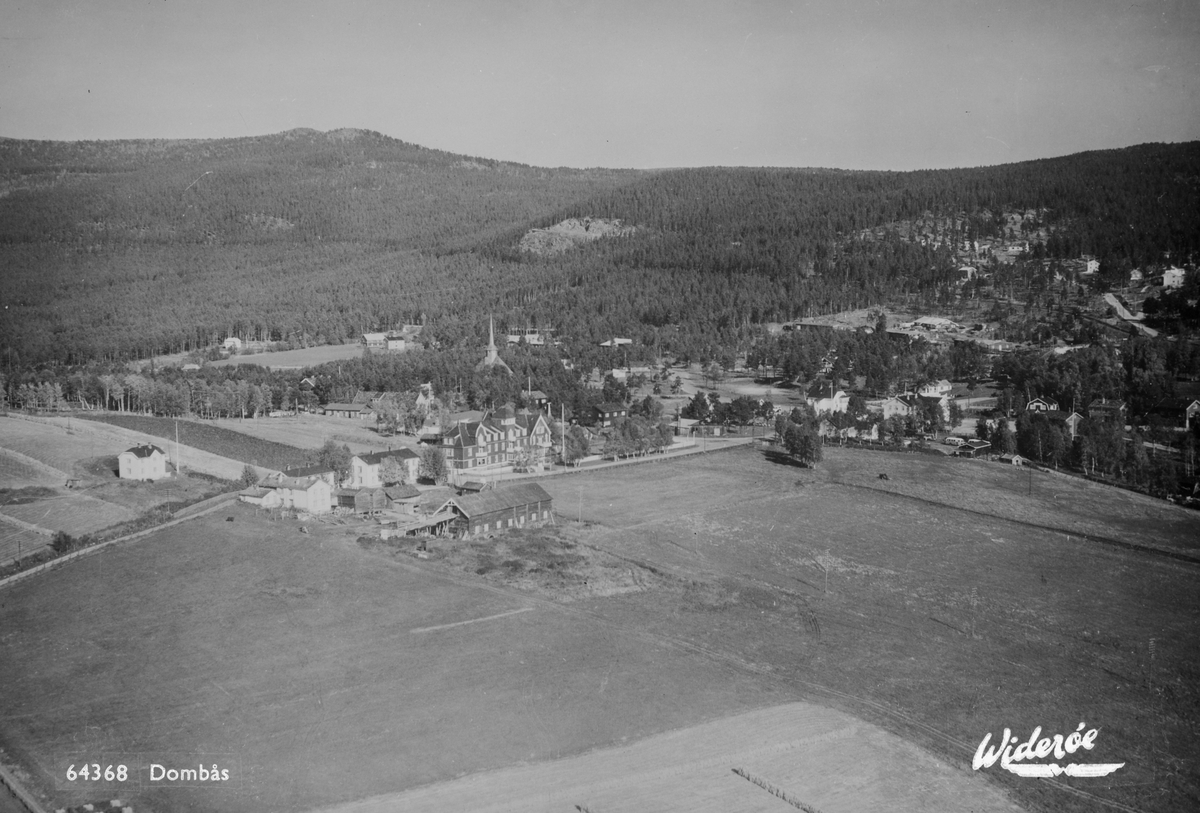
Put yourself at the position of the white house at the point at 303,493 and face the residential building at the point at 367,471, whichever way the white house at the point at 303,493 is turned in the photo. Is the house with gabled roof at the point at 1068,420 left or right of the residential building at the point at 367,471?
right

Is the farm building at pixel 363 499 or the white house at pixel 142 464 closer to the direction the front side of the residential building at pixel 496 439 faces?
the farm building

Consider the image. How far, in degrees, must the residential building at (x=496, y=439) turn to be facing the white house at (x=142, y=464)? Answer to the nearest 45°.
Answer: approximately 90° to its right

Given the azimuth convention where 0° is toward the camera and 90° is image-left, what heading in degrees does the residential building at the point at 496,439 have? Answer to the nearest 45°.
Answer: approximately 315°

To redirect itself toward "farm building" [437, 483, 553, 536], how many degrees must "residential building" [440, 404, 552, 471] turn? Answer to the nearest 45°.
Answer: approximately 45° to its right

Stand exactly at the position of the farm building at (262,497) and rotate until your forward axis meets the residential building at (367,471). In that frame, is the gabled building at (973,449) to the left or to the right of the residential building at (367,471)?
right

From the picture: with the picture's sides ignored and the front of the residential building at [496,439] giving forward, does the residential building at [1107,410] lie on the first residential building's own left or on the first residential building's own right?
on the first residential building's own left

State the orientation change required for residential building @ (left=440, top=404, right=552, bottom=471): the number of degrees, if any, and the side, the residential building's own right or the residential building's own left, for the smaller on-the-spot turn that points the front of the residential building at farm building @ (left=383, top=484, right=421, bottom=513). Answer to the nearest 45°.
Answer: approximately 45° to the residential building's own right

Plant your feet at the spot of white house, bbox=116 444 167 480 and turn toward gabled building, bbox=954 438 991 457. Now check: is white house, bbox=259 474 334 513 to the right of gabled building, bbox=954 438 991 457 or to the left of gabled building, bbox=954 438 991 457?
right
